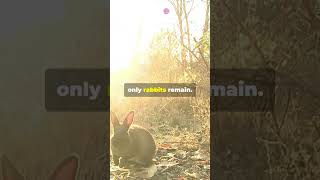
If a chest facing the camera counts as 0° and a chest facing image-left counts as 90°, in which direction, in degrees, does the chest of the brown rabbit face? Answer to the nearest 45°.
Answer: approximately 45°
